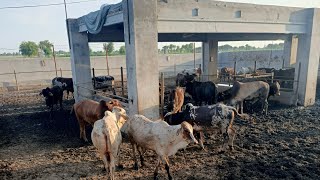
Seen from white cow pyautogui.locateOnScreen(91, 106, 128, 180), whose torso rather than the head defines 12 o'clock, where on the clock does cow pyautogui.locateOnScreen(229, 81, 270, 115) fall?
The cow is roughly at 2 o'clock from the white cow.

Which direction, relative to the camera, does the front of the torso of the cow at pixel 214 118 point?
to the viewer's left

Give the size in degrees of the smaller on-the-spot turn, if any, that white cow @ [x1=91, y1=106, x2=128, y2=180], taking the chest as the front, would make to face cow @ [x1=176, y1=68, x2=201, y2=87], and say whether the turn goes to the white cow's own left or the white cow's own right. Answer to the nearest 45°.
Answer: approximately 45° to the white cow's own right

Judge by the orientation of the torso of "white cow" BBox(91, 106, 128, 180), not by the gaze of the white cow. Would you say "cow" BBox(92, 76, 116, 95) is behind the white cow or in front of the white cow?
in front

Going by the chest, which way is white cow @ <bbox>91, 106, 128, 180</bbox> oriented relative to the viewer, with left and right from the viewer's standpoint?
facing away from the viewer

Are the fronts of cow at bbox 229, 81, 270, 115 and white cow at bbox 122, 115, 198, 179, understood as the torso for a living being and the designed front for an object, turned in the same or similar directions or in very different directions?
very different directions

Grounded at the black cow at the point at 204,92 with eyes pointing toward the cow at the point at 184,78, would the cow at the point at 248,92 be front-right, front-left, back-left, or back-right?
back-right

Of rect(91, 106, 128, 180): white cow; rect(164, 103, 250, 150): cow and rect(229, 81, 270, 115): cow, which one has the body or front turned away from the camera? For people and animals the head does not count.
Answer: the white cow
